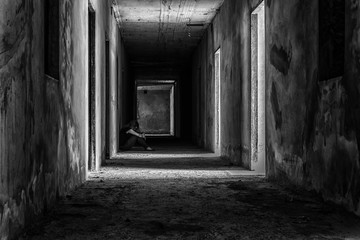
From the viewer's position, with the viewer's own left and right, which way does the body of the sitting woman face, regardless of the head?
facing to the right of the viewer
